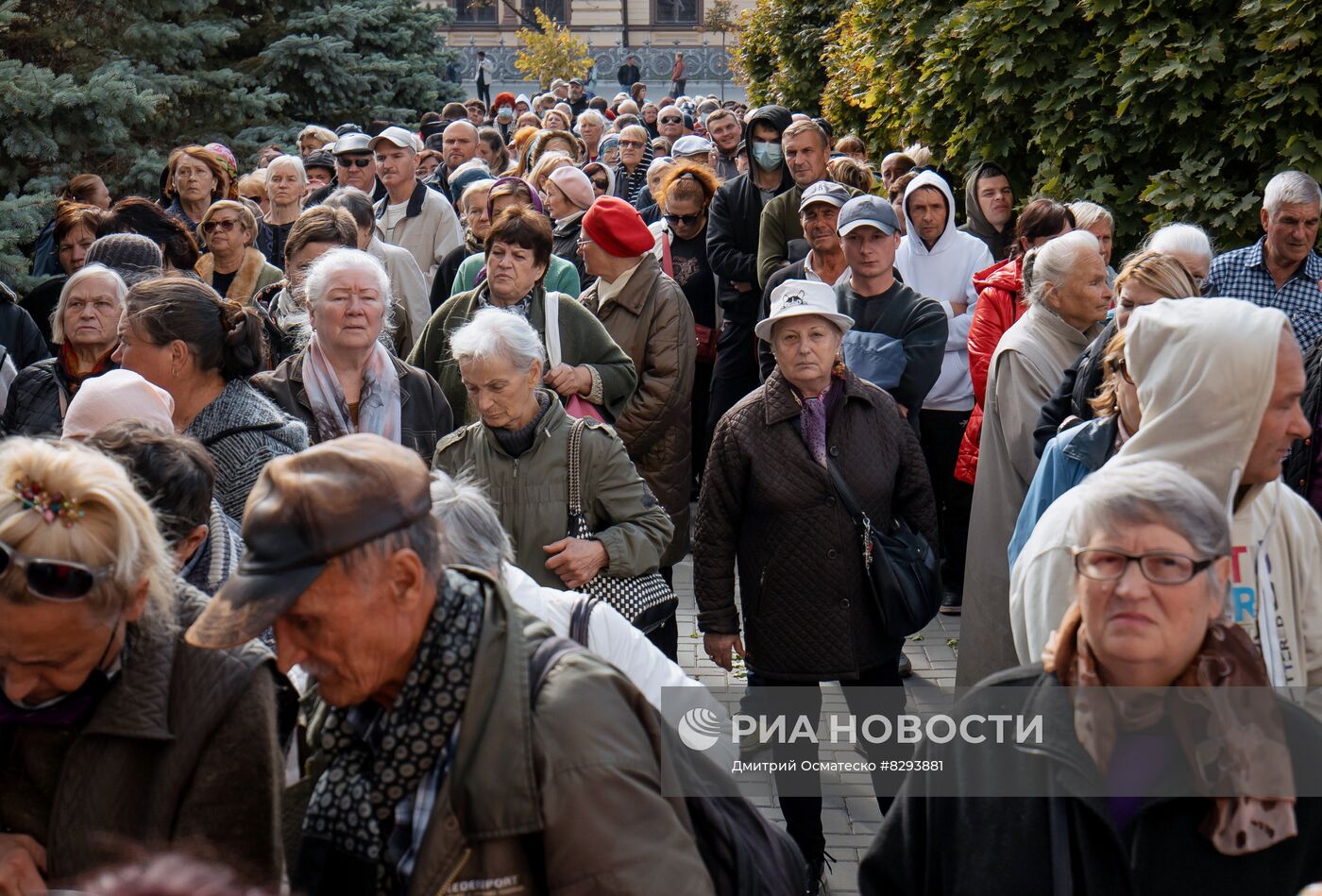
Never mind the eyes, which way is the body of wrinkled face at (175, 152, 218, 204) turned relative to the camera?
toward the camera

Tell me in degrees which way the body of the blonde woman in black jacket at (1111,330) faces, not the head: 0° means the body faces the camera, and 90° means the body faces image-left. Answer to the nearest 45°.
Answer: approximately 45°

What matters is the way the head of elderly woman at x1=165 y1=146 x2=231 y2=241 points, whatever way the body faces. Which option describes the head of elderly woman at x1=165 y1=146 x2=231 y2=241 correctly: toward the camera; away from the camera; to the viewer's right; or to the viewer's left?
toward the camera

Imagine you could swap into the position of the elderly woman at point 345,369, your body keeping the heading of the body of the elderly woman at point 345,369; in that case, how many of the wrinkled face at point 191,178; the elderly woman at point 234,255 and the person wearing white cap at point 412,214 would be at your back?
3

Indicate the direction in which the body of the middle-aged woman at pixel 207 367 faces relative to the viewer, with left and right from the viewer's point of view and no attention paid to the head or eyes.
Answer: facing to the left of the viewer

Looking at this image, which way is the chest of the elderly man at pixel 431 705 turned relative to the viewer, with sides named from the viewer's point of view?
facing the viewer and to the left of the viewer

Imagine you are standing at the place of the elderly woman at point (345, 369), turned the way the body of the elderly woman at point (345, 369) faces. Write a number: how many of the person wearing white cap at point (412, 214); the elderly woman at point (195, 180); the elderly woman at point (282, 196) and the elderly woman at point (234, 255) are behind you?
4

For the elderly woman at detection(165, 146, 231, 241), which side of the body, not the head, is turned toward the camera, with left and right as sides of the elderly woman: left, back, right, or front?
front

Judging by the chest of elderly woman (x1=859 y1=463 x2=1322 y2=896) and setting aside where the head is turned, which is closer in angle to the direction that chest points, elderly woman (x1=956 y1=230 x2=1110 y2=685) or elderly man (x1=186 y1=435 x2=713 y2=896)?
the elderly man

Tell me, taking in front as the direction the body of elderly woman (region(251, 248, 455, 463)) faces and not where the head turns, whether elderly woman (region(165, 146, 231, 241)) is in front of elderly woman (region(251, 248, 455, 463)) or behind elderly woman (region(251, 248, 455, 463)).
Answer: behind

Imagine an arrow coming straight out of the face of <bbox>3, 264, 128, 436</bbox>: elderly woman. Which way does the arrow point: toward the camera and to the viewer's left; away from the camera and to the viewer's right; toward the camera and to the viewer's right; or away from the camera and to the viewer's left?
toward the camera and to the viewer's right

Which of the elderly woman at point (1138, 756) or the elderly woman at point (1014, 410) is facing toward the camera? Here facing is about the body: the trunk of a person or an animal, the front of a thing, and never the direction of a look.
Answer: the elderly woman at point (1138, 756)

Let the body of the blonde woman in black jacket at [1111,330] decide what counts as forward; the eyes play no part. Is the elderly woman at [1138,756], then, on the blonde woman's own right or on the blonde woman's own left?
on the blonde woman's own left

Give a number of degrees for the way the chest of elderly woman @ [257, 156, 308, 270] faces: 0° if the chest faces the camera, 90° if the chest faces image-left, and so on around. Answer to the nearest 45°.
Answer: approximately 0°

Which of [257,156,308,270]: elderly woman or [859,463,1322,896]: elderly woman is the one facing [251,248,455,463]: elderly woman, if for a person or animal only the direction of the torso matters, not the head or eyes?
[257,156,308,270]: elderly woman

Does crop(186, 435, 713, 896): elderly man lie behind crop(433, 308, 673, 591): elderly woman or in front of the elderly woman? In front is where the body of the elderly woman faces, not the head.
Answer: in front

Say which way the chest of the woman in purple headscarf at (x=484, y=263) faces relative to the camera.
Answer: toward the camera

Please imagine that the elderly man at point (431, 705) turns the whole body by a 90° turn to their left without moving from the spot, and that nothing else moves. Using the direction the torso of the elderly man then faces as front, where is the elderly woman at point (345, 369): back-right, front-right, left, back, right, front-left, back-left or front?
back-left

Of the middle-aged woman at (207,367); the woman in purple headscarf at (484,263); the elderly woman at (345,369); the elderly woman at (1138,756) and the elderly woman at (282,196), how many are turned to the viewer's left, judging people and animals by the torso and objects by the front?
1

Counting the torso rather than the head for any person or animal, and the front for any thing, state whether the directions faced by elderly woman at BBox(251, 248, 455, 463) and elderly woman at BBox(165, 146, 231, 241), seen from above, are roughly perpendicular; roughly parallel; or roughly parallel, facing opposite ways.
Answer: roughly parallel

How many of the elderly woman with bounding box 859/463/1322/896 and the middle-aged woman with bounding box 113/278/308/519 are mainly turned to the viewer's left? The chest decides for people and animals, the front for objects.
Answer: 1
